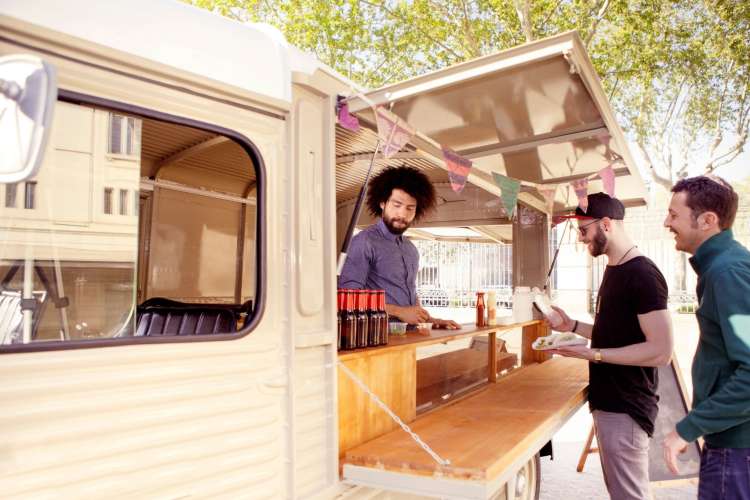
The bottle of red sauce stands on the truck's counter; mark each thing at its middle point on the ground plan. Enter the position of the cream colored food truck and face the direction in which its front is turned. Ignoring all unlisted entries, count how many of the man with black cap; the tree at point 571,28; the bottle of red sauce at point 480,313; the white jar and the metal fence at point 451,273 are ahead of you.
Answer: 0

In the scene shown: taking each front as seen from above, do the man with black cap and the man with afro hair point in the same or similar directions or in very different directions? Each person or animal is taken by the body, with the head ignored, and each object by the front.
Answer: very different directions

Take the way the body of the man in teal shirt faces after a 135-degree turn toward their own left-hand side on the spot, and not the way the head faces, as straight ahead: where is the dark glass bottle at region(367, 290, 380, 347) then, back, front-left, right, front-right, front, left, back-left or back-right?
back-right

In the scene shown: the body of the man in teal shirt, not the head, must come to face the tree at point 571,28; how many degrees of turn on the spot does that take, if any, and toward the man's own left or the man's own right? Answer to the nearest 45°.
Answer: approximately 90° to the man's own right

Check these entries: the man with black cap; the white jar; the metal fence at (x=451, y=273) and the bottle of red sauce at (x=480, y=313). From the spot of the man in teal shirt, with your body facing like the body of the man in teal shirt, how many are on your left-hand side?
0

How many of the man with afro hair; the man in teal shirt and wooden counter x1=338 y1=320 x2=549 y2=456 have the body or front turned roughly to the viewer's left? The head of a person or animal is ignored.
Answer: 1

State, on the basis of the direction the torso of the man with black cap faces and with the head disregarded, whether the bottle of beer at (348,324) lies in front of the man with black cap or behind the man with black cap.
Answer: in front

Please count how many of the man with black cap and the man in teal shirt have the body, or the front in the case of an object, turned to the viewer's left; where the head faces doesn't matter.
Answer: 2

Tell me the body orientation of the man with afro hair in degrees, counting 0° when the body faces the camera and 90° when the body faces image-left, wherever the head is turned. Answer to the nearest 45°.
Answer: approximately 315°

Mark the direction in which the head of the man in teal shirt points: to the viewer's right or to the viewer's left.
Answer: to the viewer's left

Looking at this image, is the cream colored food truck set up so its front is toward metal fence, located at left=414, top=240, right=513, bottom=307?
no

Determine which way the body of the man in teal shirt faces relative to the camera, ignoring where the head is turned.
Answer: to the viewer's left

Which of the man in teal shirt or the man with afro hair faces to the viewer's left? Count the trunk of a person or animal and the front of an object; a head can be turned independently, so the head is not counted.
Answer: the man in teal shirt

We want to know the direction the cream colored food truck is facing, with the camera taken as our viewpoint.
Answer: facing the viewer and to the left of the viewer

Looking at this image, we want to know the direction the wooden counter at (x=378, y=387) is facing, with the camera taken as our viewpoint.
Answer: facing the viewer and to the right of the viewer

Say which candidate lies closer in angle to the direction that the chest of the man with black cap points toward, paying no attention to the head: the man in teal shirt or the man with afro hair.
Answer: the man with afro hair

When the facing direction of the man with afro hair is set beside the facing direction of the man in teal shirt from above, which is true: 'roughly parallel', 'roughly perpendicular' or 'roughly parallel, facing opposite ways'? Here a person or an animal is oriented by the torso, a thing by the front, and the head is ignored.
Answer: roughly parallel, facing opposite ways

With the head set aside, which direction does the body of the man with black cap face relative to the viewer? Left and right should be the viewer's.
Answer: facing to the left of the viewer
